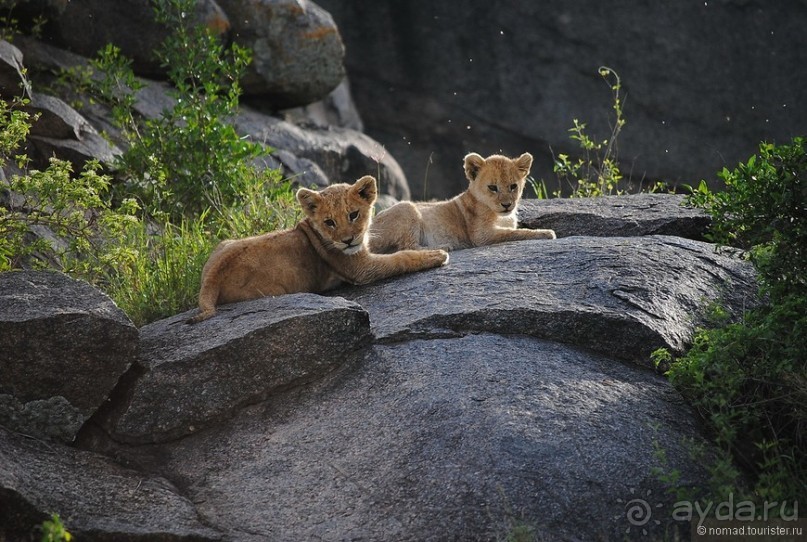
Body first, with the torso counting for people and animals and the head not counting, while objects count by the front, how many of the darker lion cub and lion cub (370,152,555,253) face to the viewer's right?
2

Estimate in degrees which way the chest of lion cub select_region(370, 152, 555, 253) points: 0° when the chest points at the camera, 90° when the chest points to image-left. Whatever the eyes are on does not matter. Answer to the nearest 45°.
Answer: approximately 270°

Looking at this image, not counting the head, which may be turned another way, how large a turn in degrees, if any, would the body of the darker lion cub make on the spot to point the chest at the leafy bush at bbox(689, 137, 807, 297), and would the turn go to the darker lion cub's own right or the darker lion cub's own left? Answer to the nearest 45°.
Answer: approximately 45° to the darker lion cub's own right

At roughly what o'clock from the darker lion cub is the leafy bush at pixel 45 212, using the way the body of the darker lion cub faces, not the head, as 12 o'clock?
The leafy bush is roughly at 6 o'clock from the darker lion cub.

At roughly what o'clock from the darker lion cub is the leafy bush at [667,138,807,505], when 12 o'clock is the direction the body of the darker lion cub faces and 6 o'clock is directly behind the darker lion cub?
The leafy bush is roughly at 1 o'clock from the darker lion cub.

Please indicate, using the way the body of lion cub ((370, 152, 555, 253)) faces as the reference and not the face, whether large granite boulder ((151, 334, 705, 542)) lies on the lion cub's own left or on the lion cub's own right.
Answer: on the lion cub's own right

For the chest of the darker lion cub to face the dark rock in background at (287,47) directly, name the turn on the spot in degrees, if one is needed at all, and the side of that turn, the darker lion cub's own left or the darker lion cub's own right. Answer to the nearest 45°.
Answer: approximately 90° to the darker lion cub's own left

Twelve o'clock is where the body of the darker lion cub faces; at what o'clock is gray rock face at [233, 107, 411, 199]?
The gray rock face is roughly at 9 o'clock from the darker lion cub.

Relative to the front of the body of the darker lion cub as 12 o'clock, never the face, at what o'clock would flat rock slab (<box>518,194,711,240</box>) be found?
The flat rock slab is roughly at 11 o'clock from the darker lion cub.

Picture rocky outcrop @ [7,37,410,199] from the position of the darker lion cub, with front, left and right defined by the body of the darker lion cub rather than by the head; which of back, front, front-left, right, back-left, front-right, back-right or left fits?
left

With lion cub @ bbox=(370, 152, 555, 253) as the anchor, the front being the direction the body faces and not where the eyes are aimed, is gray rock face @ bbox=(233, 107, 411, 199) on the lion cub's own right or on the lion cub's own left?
on the lion cub's own left

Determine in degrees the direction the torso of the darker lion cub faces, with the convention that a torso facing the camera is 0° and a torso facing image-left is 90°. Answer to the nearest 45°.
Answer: approximately 270°

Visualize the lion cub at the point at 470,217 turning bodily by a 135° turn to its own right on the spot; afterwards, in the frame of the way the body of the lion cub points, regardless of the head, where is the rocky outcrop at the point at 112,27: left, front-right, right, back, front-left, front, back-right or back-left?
right
